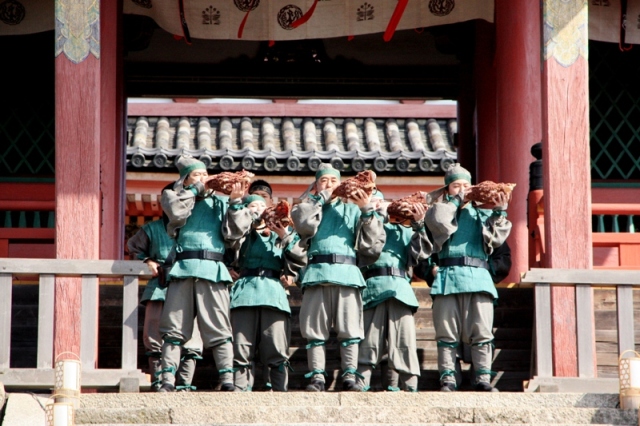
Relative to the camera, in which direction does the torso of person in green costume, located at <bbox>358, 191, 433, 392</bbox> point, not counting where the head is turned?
toward the camera

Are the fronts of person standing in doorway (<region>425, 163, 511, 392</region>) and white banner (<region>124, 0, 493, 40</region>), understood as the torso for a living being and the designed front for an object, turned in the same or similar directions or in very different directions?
same or similar directions

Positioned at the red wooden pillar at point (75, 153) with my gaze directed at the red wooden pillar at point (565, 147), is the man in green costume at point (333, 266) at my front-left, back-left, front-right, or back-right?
front-right

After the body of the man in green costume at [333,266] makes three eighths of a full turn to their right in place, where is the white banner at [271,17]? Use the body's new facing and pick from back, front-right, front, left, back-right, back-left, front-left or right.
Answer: front-right

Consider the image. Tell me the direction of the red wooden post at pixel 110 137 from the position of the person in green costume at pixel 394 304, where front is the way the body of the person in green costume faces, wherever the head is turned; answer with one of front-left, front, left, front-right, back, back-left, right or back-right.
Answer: back-right

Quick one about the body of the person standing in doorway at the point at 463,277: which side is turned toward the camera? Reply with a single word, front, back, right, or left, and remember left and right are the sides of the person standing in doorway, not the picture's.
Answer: front

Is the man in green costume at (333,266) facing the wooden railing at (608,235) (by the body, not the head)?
no

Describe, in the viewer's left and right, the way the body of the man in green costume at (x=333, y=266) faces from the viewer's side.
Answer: facing the viewer

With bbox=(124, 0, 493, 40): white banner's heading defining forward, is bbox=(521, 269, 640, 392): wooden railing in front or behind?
in front

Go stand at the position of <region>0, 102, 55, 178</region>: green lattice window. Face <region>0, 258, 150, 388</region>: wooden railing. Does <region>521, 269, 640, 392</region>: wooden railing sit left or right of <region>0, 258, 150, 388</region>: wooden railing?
left

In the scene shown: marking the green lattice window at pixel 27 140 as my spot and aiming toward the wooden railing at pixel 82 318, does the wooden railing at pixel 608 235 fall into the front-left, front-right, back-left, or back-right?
front-left

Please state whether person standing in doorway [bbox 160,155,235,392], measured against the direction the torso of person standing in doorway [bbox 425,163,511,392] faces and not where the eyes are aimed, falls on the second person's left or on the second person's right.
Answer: on the second person's right

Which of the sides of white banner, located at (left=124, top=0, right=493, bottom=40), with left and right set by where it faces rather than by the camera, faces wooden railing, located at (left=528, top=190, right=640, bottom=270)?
left

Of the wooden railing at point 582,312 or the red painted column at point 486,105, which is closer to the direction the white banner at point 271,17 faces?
the wooden railing

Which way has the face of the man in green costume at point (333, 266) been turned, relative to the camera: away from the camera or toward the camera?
toward the camera

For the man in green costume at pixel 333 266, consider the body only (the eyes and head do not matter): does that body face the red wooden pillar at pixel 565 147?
no
